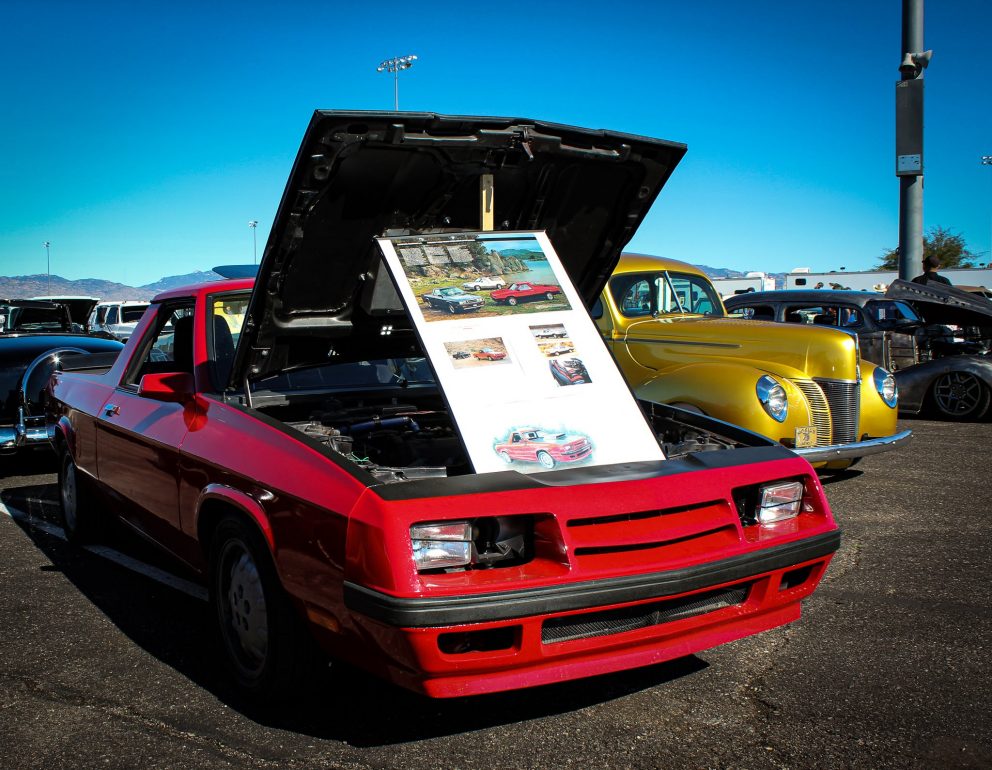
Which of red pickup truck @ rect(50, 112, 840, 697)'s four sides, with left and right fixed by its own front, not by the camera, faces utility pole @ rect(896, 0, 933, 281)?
left

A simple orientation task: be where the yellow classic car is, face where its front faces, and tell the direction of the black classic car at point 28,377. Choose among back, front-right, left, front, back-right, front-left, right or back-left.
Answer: back-right

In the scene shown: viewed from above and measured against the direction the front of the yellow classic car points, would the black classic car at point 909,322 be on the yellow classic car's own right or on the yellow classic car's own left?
on the yellow classic car's own left

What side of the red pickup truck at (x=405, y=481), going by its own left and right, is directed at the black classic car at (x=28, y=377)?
back

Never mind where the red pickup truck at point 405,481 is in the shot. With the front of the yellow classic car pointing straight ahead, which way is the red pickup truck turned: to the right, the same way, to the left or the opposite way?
the same way

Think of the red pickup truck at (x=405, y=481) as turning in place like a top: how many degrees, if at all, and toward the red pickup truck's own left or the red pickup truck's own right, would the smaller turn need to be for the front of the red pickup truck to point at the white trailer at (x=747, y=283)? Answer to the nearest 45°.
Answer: approximately 135° to the red pickup truck's own left

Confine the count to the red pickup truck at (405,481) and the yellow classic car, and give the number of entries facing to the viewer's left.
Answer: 0

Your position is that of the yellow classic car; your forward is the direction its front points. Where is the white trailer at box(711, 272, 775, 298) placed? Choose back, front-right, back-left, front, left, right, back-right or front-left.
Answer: back-left

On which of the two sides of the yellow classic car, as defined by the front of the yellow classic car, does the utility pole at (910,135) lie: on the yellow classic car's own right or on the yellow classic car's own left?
on the yellow classic car's own left

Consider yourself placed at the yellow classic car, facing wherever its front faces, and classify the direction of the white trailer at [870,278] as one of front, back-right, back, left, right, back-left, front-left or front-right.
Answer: back-left

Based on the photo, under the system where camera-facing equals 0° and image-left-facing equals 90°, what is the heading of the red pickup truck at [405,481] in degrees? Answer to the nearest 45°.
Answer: approximately 315°

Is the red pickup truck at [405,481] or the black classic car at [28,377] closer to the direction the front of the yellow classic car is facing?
the red pickup truck

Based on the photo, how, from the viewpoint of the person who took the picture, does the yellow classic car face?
facing the viewer and to the right of the viewer
